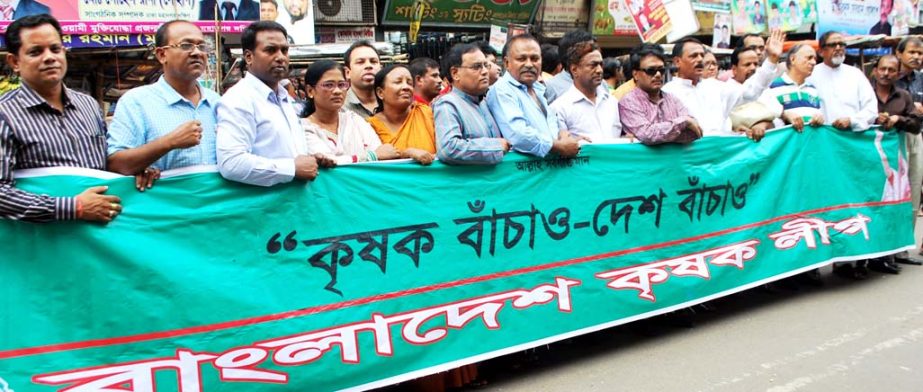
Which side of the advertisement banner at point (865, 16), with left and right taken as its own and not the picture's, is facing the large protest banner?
front

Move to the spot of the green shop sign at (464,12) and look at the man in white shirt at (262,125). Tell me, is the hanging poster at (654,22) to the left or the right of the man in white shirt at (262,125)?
left

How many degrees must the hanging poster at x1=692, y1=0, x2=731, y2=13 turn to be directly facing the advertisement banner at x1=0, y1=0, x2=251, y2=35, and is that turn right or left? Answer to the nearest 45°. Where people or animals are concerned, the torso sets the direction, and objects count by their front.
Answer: approximately 45° to its right

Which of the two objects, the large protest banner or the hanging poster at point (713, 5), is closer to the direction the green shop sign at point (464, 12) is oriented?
the large protest banner

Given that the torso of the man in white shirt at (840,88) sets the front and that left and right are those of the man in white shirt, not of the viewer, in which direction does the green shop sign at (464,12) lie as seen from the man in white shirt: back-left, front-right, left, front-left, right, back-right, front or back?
back-right

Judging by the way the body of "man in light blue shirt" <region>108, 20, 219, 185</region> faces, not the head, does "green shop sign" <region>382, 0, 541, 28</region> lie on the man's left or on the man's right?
on the man's left

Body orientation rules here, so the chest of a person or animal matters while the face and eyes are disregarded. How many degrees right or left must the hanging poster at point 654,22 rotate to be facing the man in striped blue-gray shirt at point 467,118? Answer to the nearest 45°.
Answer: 0° — it already faces them

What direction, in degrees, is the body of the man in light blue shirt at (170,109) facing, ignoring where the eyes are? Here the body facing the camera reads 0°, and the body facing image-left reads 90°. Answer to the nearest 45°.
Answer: approximately 315°

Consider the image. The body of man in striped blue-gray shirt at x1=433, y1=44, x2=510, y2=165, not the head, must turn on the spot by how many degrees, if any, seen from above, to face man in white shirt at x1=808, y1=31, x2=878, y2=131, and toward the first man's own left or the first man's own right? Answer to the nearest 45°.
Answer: approximately 90° to the first man's own left

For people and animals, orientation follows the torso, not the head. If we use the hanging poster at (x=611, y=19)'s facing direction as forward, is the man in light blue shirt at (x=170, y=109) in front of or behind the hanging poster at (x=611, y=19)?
in front

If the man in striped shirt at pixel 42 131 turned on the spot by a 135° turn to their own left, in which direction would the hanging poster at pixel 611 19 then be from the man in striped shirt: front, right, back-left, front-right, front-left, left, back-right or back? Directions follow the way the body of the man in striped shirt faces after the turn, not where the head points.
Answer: front-right

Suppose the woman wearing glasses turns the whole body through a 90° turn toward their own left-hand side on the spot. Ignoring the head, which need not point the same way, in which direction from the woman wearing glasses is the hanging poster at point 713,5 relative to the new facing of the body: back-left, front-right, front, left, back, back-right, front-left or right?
front
